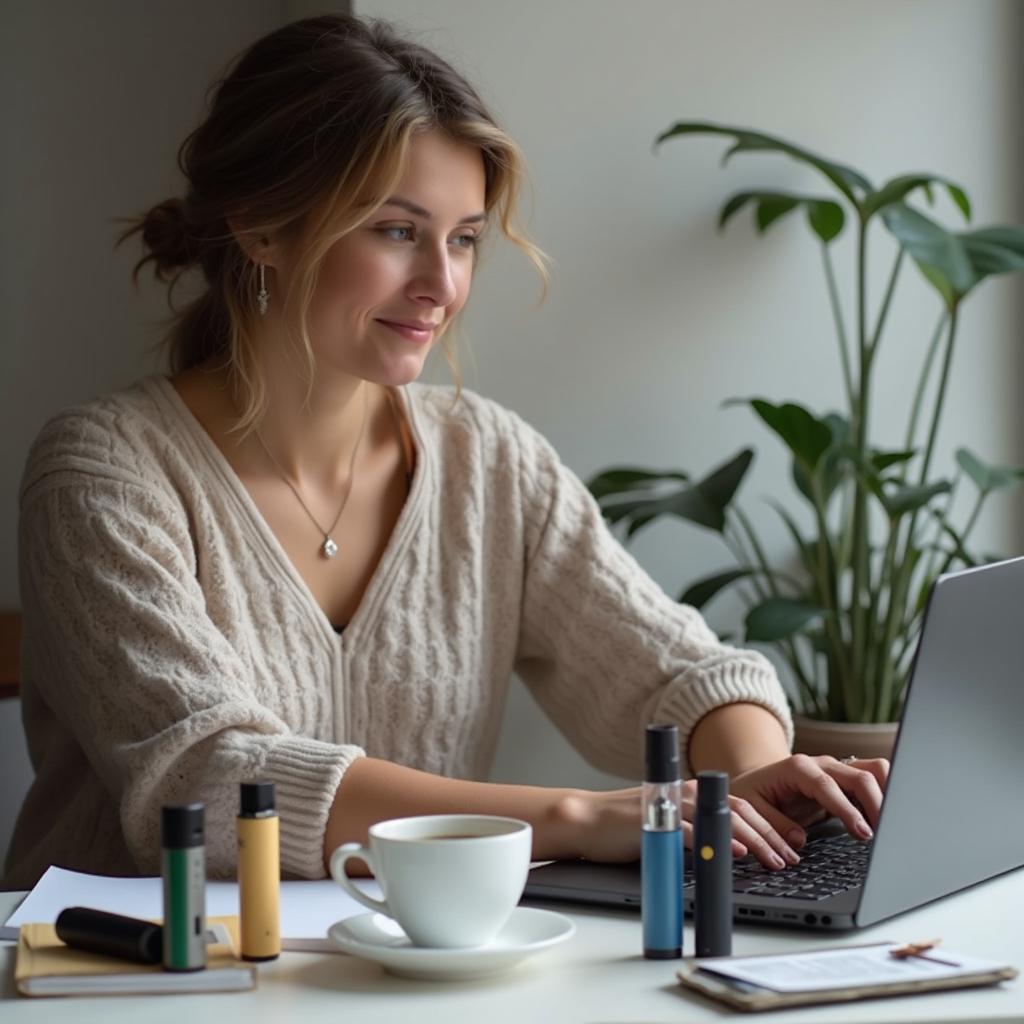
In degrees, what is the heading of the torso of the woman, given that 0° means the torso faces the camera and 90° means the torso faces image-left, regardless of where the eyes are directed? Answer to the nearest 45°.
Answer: approximately 315°

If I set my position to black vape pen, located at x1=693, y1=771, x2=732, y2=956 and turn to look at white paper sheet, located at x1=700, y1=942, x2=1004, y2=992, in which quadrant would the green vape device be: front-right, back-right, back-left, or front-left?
back-right

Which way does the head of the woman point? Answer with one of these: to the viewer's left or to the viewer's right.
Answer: to the viewer's right

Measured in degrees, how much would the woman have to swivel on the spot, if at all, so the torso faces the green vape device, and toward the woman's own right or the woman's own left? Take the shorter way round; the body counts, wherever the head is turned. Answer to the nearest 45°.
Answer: approximately 45° to the woman's own right

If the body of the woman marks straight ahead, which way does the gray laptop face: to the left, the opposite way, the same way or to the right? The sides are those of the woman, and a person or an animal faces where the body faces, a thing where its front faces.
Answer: the opposite way

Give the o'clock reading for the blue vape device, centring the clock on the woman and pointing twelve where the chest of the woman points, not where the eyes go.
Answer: The blue vape device is roughly at 1 o'clock from the woman.

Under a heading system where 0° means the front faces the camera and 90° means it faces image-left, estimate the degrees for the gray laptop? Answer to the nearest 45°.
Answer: approximately 135°

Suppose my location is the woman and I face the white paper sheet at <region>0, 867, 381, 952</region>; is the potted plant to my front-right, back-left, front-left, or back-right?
back-left

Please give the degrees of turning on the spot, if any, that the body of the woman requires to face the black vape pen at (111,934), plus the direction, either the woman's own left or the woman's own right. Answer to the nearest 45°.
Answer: approximately 45° to the woman's own right
